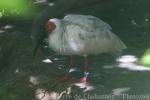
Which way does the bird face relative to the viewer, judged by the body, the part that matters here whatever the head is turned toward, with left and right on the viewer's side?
facing to the left of the viewer

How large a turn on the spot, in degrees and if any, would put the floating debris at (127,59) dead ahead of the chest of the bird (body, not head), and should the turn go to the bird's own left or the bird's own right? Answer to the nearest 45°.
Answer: approximately 135° to the bird's own right

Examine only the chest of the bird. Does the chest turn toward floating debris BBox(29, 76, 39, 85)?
yes
